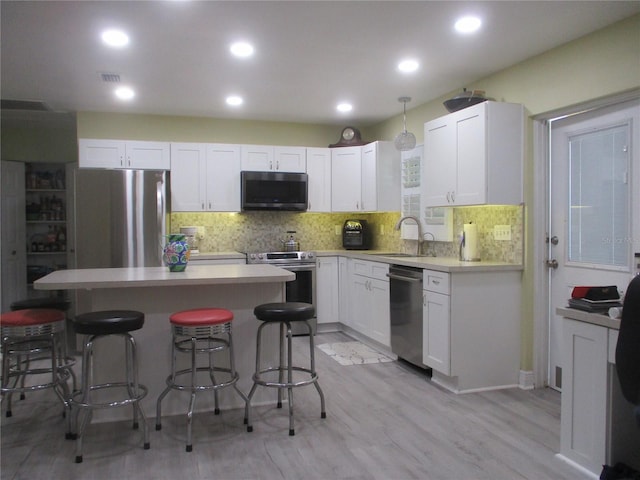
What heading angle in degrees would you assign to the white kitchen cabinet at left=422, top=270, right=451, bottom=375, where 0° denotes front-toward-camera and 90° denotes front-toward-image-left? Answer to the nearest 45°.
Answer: approximately 45°

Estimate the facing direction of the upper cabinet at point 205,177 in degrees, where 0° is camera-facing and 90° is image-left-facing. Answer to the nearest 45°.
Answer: approximately 0°

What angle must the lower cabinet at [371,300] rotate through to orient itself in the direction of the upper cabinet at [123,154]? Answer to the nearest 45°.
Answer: approximately 45° to its right

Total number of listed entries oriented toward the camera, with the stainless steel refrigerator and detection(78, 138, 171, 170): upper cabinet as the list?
2

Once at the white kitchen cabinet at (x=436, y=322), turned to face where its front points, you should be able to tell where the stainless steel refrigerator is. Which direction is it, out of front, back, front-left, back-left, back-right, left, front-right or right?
front-right

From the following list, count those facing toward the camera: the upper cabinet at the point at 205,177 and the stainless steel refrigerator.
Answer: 2
